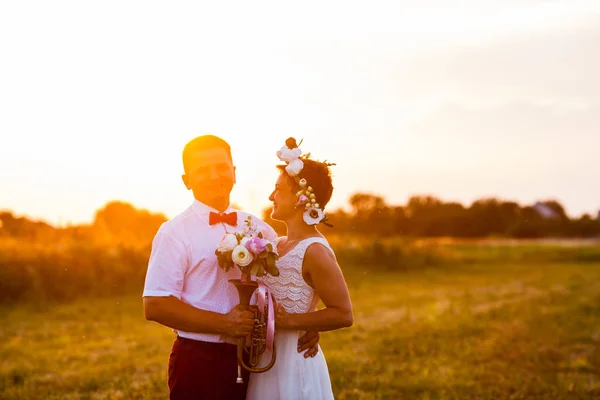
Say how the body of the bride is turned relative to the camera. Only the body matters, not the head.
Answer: to the viewer's left

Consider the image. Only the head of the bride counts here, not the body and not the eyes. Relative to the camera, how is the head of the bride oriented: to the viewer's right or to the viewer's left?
to the viewer's left
